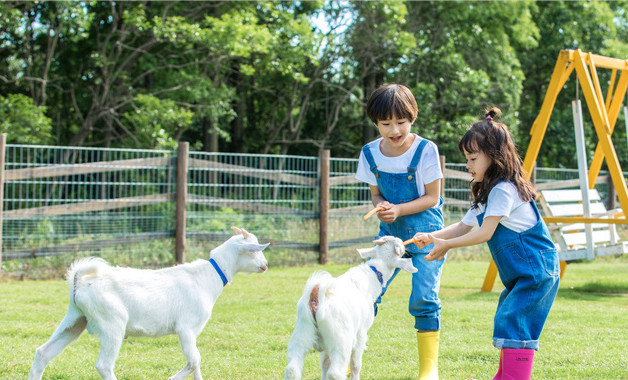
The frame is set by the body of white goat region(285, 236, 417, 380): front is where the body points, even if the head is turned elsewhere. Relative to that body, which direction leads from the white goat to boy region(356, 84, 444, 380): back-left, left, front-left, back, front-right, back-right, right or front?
front

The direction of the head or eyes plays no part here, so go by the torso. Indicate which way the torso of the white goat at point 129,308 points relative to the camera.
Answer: to the viewer's right

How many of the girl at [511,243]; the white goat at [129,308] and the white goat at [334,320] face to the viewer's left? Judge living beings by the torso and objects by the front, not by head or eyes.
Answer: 1

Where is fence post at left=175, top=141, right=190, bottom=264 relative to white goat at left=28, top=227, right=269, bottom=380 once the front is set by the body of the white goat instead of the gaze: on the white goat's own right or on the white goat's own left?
on the white goat's own left

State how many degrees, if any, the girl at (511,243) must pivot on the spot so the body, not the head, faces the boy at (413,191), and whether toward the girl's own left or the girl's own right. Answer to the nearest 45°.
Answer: approximately 45° to the girl's own right

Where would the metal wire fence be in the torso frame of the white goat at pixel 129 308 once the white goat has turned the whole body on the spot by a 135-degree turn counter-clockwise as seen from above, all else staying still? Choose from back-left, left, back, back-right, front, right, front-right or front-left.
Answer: front-right

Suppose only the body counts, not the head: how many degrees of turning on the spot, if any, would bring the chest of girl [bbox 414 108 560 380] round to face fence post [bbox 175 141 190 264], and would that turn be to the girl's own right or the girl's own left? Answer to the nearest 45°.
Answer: approximately 45° to the girl's own right

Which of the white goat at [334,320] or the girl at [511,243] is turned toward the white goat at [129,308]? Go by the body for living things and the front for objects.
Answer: the girl

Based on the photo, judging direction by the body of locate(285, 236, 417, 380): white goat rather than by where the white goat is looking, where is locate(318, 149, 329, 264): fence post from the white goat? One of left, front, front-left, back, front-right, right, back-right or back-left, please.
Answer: front-left

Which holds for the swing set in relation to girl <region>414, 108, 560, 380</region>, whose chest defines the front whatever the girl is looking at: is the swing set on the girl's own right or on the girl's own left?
on the girl's own right

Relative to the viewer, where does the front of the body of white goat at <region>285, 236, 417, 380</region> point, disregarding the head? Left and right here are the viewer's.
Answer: facing away from the viewer and to the right of the viewer

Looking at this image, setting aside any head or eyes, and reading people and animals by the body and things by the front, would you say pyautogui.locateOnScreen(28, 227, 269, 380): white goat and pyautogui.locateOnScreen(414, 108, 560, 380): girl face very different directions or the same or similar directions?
very different directions

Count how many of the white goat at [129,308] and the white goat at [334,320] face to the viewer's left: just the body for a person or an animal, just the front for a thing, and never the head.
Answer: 0

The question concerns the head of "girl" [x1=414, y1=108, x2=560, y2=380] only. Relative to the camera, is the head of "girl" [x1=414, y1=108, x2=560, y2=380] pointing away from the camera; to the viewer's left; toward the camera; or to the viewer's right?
to the viewer's left

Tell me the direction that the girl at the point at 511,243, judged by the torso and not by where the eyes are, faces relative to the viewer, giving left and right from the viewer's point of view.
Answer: facing to the left of the viewer

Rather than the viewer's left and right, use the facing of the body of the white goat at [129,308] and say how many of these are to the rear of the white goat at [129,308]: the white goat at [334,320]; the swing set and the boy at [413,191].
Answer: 0

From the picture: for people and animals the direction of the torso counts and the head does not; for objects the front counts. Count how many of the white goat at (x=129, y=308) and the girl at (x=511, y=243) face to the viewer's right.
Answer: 1
